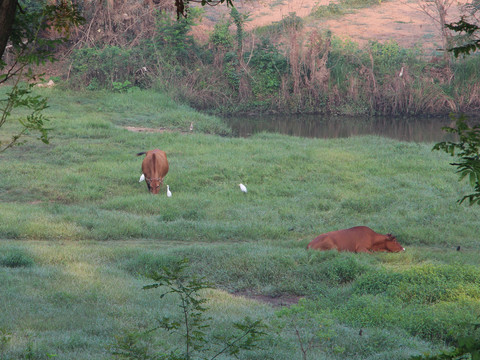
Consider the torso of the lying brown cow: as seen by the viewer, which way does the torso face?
to the viewer's right

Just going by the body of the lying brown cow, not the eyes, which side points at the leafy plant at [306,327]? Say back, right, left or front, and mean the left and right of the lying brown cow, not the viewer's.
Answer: right

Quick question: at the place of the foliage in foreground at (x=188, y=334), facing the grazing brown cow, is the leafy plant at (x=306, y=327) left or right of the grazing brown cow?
right

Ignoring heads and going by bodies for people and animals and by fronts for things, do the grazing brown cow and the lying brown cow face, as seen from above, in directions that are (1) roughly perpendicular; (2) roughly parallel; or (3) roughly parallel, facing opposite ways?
roughly perpendicular

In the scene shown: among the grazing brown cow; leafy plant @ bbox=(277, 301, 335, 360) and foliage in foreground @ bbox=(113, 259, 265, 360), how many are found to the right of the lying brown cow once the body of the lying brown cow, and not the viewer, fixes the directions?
2

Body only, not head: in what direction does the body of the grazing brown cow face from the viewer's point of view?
toward the camera

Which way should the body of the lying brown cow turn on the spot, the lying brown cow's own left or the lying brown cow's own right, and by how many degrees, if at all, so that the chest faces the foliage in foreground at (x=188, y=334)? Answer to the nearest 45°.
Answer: approximately 90° to the lying brown cow's own right

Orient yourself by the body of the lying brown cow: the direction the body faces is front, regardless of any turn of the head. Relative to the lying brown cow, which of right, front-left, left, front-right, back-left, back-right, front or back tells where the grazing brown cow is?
back-left

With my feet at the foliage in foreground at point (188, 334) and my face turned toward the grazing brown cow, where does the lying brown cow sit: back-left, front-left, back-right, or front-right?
front-right

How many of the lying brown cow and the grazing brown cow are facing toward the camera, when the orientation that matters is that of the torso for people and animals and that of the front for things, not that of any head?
1

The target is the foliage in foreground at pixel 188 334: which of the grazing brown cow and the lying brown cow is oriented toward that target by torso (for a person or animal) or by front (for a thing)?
the grazing brown cow

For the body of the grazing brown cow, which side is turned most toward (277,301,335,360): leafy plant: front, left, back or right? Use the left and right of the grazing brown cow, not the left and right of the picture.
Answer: front

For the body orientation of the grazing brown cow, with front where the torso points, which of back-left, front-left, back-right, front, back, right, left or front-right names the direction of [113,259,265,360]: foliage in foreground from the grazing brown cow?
front
